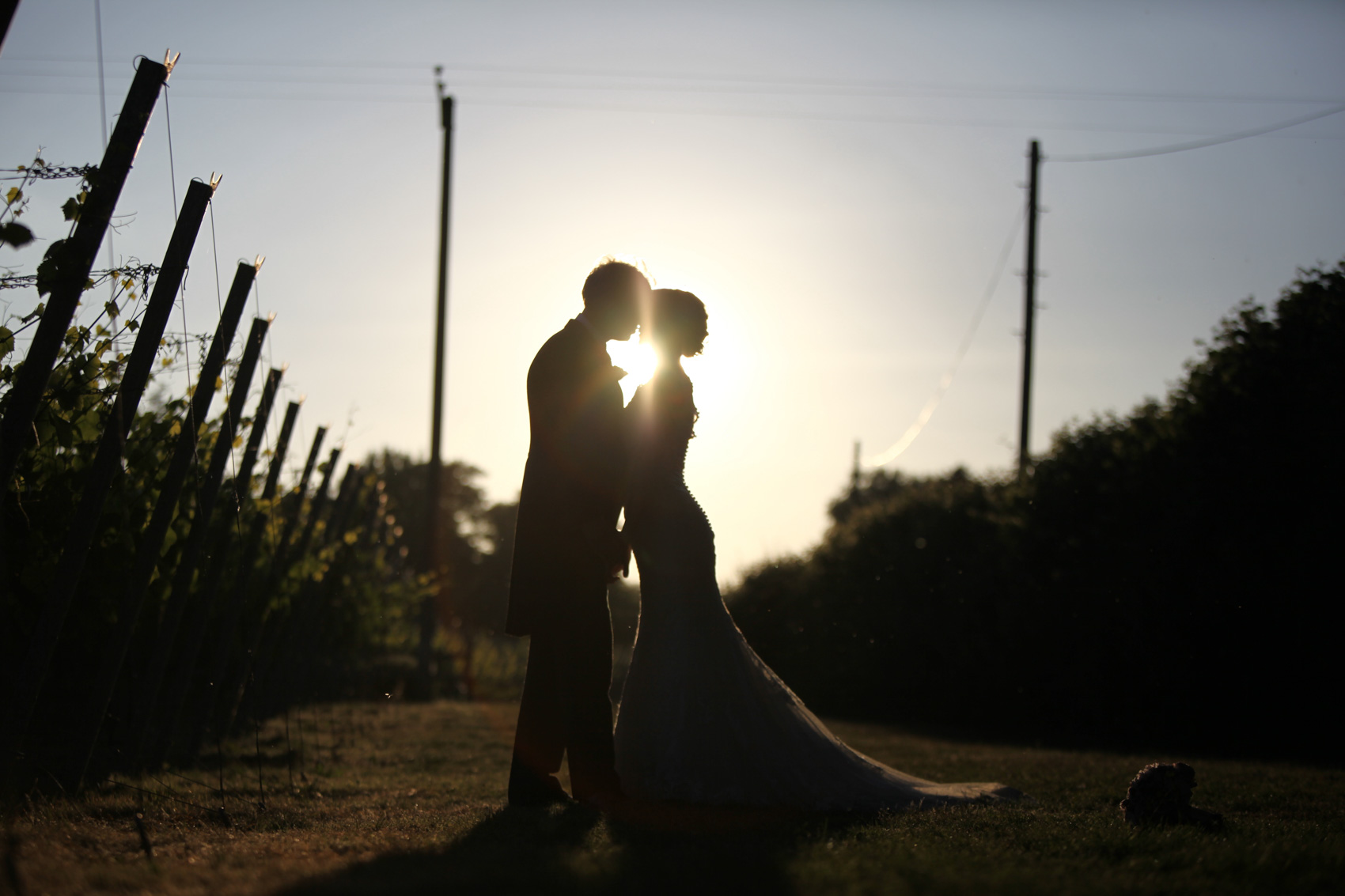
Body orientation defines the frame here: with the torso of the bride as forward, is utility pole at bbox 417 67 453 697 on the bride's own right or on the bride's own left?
on the bride's own right

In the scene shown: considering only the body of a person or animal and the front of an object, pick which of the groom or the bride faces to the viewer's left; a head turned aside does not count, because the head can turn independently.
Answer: the bride

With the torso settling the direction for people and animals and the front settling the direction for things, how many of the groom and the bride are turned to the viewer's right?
1

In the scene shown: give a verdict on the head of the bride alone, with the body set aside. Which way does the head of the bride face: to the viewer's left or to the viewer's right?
to the viewer's left

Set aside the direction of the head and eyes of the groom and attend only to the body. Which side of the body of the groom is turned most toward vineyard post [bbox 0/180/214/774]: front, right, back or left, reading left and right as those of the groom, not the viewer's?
back

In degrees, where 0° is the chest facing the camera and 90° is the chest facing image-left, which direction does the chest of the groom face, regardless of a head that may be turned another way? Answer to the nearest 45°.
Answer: approximately 270°

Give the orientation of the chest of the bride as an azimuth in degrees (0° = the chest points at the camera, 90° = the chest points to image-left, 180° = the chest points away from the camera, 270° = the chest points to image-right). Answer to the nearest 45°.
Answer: approximately 90°

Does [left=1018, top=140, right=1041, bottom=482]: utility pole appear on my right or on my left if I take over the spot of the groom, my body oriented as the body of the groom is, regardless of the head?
on my left

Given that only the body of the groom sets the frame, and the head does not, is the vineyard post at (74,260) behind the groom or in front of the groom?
behind
